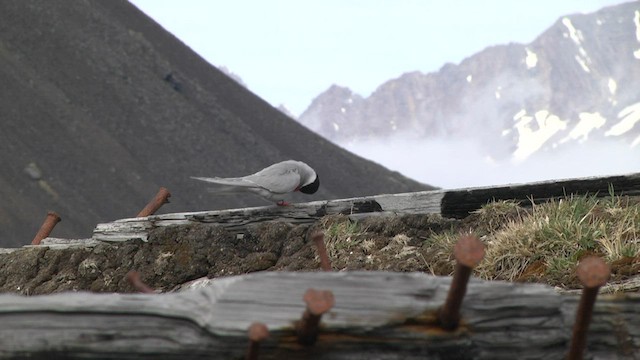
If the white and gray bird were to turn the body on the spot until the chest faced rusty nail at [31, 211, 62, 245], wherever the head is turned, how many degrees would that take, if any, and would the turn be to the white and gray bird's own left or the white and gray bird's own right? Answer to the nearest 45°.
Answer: approximately 135° to the white and gray bird's own left

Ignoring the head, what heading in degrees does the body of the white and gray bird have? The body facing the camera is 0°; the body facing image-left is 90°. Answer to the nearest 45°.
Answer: approximately 270°

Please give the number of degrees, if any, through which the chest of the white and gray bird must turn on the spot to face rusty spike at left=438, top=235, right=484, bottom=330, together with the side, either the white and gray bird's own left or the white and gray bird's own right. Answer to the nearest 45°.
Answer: approximately 90° to the white and gray bird's own right

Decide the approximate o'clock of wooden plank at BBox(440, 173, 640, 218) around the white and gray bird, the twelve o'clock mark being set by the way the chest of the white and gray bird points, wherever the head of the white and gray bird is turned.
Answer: The wooden plank is roughly at 1 o'clock from the white and gray bird.

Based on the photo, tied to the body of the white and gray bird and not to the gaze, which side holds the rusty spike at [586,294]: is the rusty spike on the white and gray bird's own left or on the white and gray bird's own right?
on the white and gray bird's own right

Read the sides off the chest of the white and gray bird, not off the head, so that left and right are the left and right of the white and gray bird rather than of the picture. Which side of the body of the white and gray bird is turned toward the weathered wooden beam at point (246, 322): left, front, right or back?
right

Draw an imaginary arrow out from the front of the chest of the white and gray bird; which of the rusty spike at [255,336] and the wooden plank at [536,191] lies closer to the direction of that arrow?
the wooden plank

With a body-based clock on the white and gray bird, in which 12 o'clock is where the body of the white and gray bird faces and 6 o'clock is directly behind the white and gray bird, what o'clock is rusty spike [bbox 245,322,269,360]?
The rusty spike is roughly at 3 o'clock from the white and gray bird.

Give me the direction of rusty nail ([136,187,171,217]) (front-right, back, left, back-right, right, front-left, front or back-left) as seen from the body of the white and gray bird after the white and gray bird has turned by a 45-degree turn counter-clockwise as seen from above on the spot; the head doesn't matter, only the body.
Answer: left

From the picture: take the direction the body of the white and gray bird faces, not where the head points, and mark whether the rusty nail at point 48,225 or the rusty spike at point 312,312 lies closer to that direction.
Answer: the rusty spike

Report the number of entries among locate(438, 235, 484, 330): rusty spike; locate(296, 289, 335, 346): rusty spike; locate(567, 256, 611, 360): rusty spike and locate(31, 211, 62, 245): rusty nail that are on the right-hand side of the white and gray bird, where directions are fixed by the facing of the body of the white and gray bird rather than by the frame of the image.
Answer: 3

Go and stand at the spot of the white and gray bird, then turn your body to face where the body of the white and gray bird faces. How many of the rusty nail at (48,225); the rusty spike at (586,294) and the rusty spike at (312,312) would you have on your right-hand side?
2
